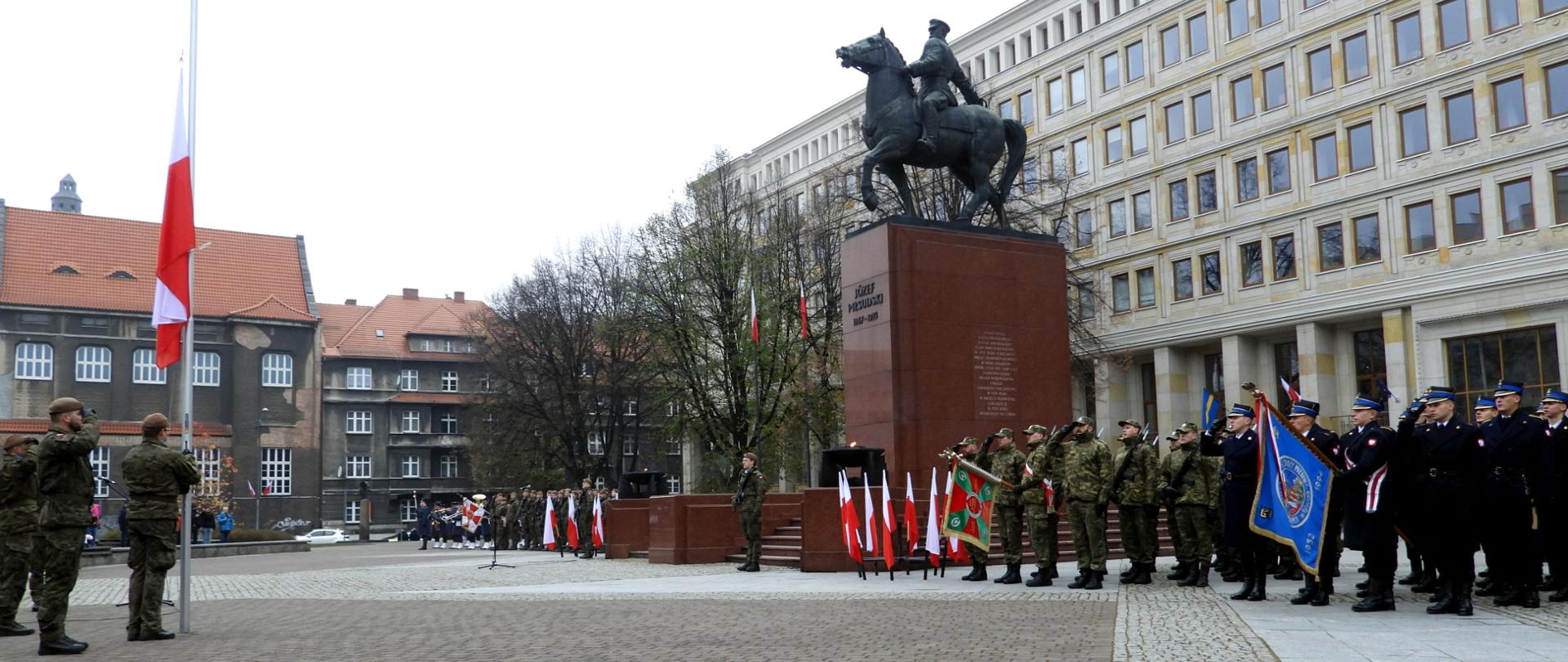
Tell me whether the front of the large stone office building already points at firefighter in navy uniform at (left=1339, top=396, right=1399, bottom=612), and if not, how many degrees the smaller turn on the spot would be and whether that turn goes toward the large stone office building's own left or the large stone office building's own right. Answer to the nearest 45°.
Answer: approximately 45° to the large stone office building's own left

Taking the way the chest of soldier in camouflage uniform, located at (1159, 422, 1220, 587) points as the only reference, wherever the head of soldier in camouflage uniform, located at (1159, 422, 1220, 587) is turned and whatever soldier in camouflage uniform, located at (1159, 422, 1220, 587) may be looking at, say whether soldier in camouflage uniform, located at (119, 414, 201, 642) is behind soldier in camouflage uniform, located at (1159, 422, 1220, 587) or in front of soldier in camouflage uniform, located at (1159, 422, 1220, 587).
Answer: in front

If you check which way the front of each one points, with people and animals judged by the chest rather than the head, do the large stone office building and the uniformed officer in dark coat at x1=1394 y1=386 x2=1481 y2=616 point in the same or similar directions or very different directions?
same or similar directions

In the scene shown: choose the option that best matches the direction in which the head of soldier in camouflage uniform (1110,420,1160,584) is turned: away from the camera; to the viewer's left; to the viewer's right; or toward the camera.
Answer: to the viewer's left

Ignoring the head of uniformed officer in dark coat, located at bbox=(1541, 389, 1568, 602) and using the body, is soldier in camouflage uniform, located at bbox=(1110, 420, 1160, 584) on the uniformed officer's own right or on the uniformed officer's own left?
on the uniformed officer's own right

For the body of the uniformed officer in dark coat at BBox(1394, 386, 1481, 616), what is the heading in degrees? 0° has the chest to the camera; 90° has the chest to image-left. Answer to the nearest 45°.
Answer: approximately 45°

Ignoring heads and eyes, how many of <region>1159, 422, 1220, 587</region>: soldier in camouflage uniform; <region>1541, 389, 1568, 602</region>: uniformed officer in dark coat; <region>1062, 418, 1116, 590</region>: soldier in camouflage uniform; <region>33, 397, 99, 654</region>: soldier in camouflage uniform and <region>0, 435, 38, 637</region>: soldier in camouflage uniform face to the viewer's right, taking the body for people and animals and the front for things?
2

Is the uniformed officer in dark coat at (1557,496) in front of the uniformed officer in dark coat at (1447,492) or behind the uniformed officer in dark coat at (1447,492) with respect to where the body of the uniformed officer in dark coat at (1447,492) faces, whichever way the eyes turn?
behind

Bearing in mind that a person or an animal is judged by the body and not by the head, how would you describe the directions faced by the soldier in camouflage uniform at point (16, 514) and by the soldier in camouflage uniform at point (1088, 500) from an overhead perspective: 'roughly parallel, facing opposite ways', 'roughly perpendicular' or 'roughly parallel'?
roughly parallel, facing opposite ways

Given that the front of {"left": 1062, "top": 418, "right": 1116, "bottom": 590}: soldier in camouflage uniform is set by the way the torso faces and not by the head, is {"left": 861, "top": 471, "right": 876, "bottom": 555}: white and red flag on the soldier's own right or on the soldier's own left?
on the soldier's own right

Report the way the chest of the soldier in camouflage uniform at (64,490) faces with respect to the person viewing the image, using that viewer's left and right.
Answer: facing to the right of the viewer

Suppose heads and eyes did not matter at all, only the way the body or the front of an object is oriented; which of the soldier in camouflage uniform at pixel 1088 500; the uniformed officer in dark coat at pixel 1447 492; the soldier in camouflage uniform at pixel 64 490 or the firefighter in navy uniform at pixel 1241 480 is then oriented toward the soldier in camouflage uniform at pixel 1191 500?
the soldier in camouflage uniform at pixel 64 490

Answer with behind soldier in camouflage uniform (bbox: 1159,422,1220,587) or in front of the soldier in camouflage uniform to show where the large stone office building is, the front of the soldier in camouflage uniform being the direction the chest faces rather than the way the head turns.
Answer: behind

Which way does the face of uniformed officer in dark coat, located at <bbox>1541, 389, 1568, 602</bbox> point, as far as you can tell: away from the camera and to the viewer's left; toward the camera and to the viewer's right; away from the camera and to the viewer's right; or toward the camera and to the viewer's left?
toward the camera and to the viewer's left

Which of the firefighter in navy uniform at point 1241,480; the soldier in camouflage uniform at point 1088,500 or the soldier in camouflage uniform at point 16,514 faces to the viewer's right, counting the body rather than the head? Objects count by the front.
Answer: the soldier in camouflage uniform at point 16,514

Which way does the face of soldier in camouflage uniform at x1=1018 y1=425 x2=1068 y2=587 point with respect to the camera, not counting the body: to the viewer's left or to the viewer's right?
to the viewer's left

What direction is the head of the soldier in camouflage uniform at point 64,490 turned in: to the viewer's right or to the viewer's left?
to the viewer's right

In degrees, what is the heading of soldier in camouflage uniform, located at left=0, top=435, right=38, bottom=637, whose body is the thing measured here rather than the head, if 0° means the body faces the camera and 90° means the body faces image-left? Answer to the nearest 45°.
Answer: approximately 270°

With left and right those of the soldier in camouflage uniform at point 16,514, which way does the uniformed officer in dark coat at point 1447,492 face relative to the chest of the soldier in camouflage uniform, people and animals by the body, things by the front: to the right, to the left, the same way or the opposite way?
the opposite way
